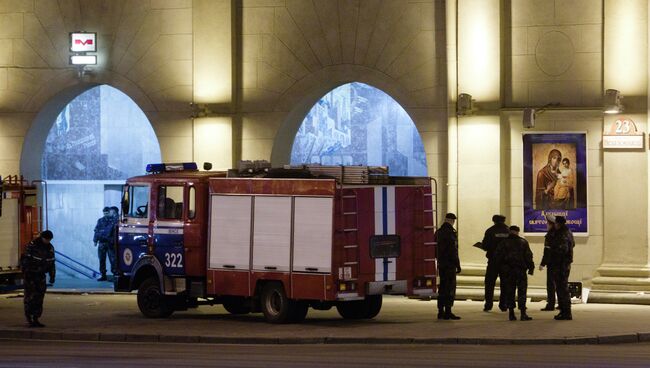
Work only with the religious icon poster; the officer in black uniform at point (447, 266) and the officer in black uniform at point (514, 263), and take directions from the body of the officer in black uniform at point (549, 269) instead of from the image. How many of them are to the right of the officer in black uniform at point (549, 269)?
1

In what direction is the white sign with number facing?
toward the camera

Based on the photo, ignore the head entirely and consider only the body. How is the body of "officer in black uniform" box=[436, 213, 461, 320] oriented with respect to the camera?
to the viewer's right

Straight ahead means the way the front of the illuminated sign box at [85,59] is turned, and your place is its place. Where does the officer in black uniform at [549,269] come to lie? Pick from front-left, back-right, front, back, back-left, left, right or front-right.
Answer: front-left

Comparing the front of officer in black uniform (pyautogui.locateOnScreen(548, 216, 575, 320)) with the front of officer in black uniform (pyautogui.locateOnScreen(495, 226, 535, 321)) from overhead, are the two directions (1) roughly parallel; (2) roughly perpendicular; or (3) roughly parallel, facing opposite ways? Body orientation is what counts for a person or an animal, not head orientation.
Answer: roughly perpendicular

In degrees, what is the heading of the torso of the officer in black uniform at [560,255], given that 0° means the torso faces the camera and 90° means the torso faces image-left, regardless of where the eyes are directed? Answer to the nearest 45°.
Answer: approximately 90°

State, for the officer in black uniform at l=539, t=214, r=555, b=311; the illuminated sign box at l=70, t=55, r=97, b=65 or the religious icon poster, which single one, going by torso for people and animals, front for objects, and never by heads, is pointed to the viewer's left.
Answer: the officer in black uniform

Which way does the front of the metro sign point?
toward the camera

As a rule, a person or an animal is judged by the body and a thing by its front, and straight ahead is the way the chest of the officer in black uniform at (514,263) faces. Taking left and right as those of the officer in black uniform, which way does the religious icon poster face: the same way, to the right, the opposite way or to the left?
the opposite way

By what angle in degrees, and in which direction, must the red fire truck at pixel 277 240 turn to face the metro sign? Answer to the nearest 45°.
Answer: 0° — it already faces it

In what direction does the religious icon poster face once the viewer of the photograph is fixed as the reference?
facing the viewer

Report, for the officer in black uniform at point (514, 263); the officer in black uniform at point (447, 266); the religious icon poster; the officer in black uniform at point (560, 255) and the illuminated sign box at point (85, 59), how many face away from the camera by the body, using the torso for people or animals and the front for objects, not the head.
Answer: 1

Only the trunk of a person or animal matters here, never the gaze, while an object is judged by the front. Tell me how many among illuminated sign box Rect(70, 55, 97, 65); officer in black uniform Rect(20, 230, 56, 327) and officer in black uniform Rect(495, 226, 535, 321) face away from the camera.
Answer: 1

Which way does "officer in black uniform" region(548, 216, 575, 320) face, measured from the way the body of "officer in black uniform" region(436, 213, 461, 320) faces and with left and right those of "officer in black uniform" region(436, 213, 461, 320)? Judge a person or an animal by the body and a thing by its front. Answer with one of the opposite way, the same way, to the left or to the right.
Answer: the opposite way
